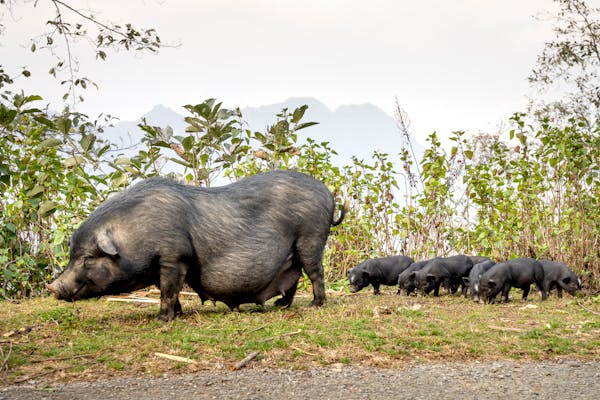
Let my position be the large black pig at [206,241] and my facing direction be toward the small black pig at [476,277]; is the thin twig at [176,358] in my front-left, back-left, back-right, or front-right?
back-right

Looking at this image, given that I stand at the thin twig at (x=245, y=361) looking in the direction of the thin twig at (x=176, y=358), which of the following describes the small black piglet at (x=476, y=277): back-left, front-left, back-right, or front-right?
back-right

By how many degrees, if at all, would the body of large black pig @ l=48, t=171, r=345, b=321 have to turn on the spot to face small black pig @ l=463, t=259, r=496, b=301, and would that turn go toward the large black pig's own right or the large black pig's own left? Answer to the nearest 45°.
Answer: approximately 135° to the large black pig's own right

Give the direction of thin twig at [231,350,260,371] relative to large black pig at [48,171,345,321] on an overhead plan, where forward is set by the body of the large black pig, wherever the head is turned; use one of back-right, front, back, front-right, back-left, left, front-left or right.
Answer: left

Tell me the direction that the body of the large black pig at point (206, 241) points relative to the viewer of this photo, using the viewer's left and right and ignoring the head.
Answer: facing to the left of the viewer

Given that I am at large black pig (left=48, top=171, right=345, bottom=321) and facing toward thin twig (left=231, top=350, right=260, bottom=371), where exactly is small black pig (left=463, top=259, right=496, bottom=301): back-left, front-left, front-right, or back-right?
back-left

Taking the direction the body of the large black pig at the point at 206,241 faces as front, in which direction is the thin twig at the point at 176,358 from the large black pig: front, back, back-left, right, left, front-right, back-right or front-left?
left
